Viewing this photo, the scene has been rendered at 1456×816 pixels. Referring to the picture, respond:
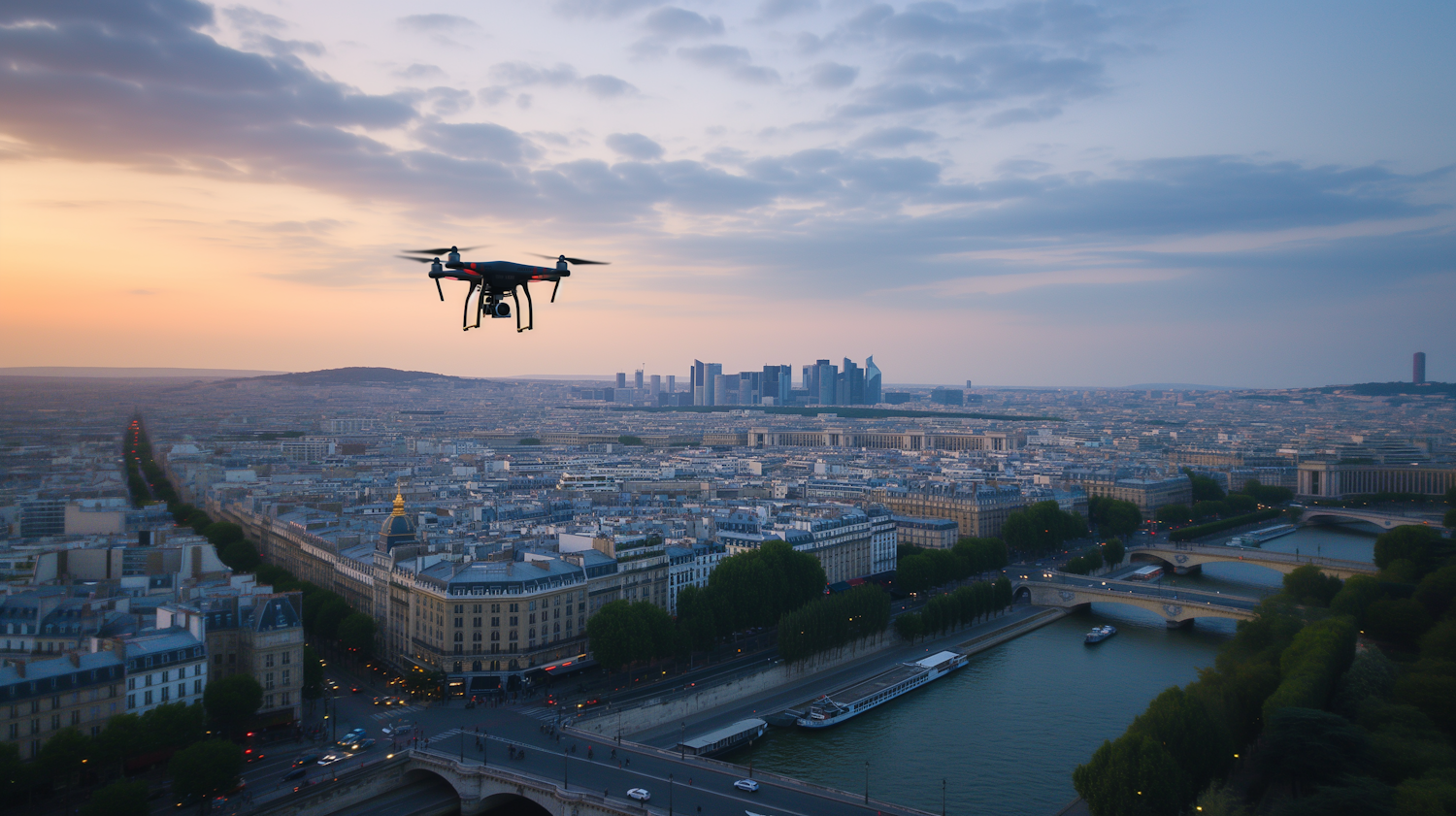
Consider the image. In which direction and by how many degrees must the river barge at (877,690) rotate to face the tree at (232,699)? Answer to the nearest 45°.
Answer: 0° — it already faces it

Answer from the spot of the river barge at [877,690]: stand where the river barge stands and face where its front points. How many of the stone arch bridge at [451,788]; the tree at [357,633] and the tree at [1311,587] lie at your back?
1

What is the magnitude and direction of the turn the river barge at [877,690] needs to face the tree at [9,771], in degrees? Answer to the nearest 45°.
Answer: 0° — it already faces it

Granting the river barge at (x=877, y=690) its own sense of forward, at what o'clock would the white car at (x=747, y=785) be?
The white car is roughly at 11 o'clock from the river barge.

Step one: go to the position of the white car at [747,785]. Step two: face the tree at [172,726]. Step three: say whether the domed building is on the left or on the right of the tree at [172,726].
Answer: right

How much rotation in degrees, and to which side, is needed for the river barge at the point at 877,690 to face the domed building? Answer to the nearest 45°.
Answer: approximately 45° to its right

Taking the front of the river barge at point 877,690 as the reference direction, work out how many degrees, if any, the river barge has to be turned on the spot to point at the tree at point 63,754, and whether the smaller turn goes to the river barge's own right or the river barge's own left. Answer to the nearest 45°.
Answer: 0° — it already faces it

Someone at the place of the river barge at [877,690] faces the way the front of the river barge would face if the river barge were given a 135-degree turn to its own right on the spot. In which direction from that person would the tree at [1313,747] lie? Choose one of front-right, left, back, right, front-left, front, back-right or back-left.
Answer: back-right

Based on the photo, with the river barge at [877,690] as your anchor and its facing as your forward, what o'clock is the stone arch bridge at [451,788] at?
The stone arch bridge is roughly at 12 o'clock from the river barge.

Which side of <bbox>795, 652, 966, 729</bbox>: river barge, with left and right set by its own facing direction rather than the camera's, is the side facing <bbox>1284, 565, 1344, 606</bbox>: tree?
back

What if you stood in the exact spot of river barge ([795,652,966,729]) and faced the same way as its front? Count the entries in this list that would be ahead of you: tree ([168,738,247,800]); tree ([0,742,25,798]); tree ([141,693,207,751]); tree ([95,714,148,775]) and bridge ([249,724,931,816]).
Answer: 5
